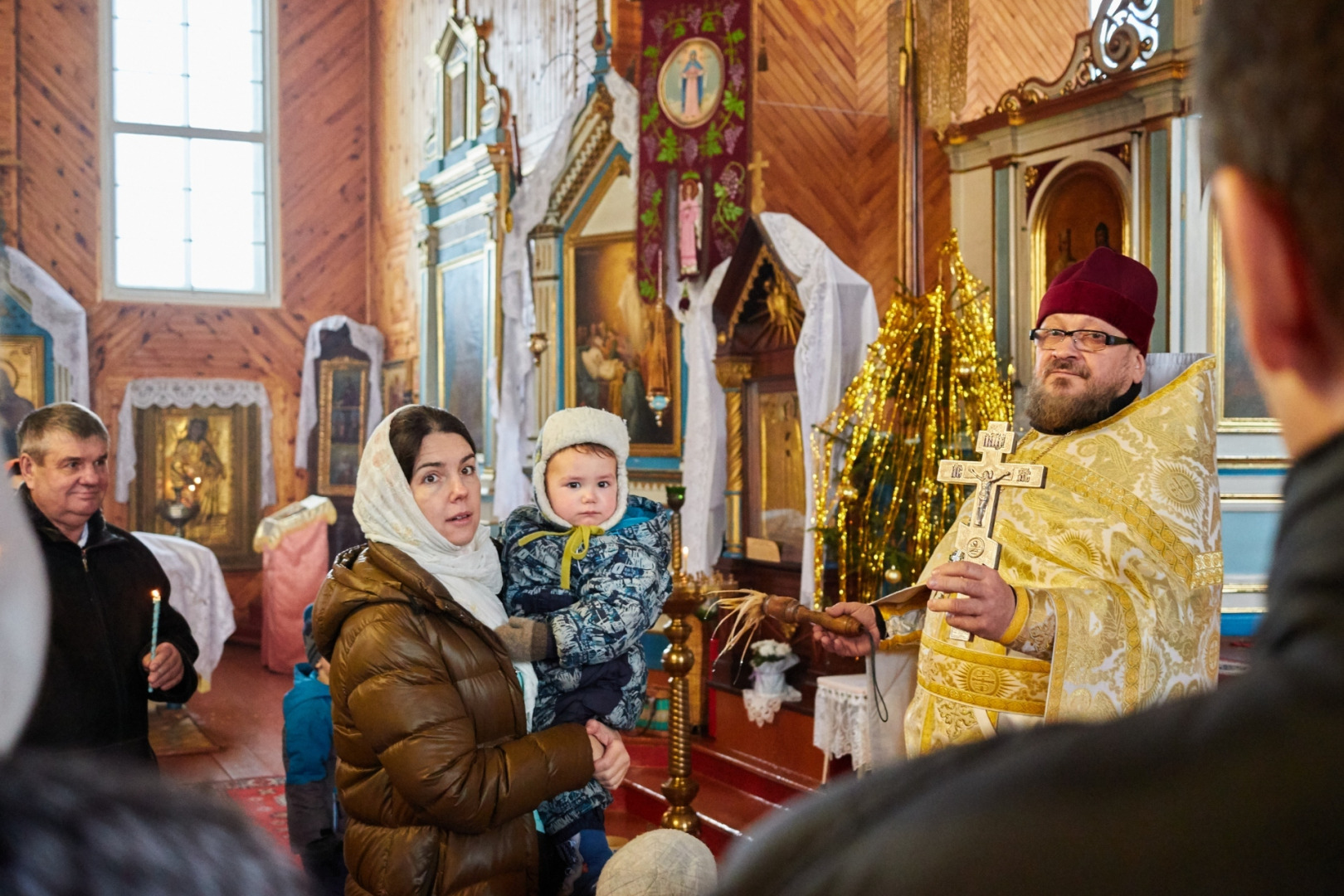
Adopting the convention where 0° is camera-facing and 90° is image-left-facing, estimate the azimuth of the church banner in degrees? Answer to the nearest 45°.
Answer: approximately 0°

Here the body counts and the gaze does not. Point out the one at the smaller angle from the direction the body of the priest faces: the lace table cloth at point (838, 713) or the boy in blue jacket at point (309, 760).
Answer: the boy in blue jacket

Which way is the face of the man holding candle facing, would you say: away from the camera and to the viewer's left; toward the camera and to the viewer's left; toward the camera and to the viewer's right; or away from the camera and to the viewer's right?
toward the camera and to the viewer's right

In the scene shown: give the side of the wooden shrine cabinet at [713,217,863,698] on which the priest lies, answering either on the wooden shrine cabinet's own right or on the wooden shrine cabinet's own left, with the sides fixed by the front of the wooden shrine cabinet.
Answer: on the wooden shrine cabinet's own left

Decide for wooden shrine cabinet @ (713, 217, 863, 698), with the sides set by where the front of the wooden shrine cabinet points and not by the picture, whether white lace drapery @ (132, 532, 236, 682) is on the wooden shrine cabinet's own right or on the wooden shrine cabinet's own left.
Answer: on the wooden shrine cabinet's own right

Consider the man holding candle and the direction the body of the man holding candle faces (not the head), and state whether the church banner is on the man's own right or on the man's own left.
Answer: on the man's own left

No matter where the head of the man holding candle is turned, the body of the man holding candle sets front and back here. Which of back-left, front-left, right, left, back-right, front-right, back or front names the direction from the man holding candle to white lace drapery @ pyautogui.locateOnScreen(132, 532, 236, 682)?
back-left

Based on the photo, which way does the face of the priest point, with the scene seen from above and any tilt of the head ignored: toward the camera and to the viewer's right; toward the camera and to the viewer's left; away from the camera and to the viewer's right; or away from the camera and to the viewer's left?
toward the camera and to the viewer's left

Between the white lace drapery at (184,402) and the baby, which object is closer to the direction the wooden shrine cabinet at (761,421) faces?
the baby
